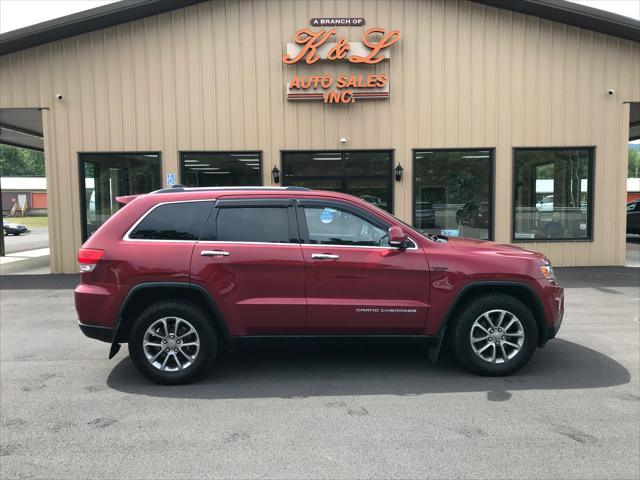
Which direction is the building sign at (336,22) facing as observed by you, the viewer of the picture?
facing the viewer

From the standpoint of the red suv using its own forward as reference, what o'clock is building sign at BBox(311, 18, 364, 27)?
The building sign is roughly at 9 o'clock from the red suv.

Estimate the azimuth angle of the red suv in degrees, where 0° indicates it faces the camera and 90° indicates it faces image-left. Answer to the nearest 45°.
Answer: approximately 270°

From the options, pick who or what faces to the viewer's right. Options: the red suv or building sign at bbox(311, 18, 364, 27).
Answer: the red suv

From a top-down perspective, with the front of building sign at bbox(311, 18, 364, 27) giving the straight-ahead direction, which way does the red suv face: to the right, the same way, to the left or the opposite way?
to the left

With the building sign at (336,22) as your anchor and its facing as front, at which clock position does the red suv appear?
The red suv is roughly at 12 o'clock from the building sign.

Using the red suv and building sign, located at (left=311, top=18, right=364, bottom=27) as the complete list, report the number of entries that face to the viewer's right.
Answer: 1

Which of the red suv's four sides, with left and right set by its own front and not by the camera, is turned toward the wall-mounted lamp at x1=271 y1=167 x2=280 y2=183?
left
